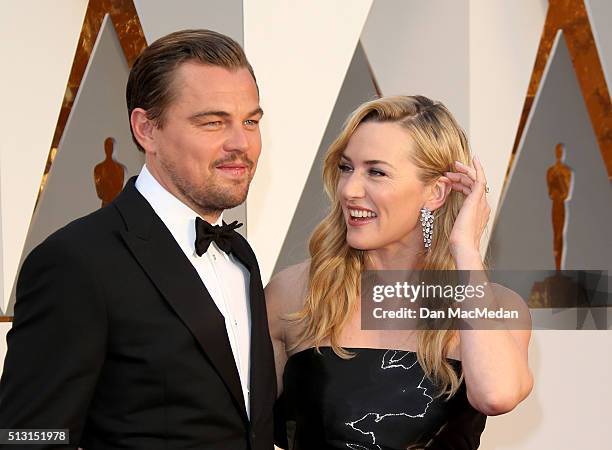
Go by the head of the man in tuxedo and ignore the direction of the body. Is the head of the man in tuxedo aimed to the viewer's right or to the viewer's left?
to the viewer's right

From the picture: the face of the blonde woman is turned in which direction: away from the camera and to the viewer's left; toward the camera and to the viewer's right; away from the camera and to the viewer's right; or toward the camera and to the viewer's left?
toward the camera and to the viewer's left

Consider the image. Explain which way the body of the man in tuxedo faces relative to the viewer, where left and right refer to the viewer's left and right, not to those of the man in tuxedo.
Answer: facing the viewer and to the right of the viewer

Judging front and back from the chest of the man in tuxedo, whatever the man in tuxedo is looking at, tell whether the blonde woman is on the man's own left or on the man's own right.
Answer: on the man's own left
